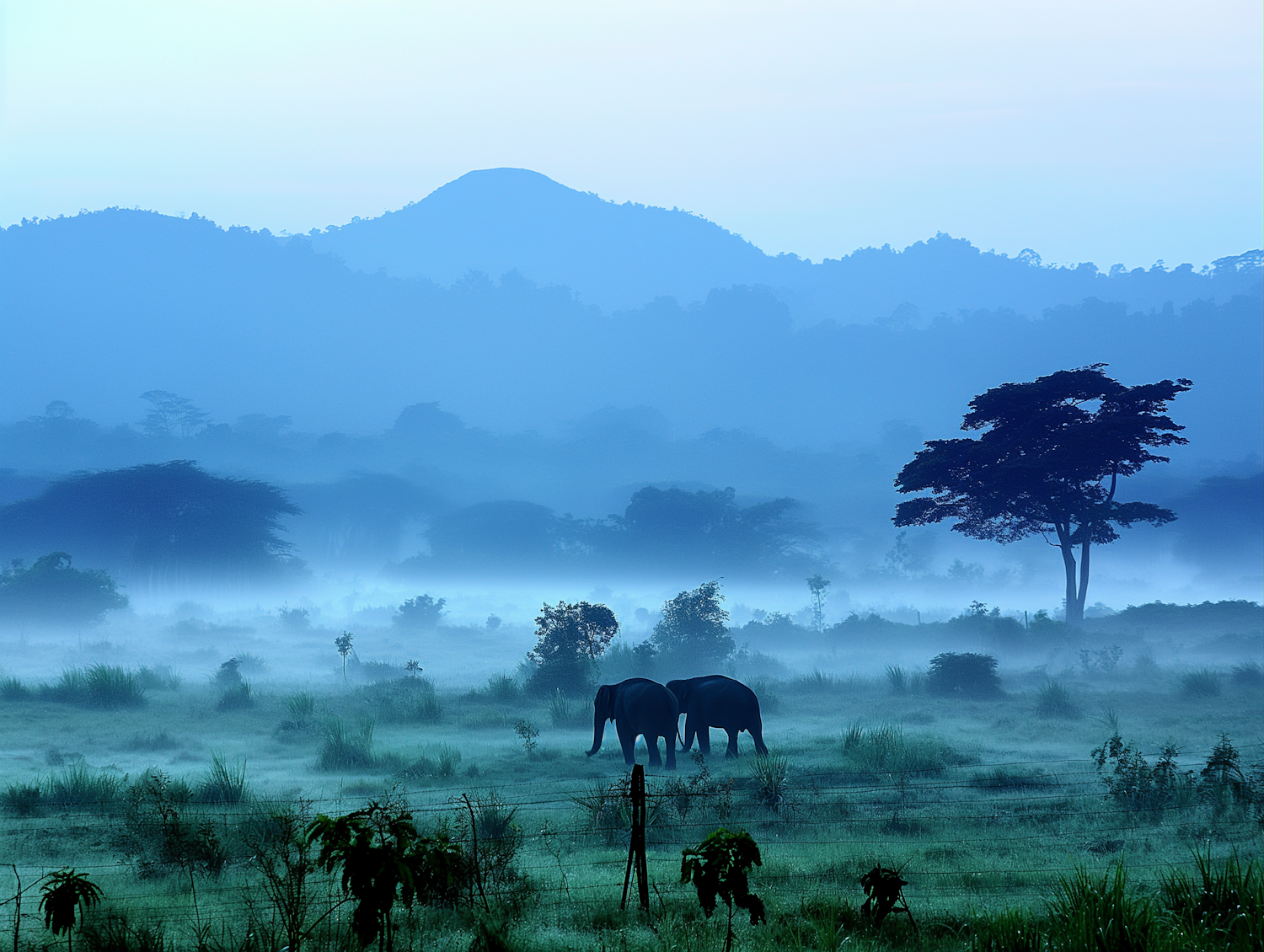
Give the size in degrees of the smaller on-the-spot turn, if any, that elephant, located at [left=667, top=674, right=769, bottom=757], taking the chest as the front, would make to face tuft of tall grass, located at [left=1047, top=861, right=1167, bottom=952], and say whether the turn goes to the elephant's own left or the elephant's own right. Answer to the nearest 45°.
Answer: approximately 90° to the elephant's own left

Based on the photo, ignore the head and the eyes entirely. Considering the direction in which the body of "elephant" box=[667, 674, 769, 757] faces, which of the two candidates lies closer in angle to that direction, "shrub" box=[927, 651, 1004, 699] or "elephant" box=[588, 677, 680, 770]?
the elephant

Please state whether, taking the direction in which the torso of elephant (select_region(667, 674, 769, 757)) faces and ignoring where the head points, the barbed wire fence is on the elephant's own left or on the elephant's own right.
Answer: on the elephant's own left

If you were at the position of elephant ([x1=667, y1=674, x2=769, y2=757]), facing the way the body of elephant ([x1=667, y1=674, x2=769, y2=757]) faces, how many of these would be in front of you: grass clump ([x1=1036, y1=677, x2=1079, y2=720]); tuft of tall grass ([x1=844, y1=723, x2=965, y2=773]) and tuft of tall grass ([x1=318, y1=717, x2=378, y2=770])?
1

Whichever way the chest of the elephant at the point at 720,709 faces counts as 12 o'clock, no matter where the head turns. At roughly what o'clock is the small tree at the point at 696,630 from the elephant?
The small tree is roughly at 3 o'clock from the elephant.

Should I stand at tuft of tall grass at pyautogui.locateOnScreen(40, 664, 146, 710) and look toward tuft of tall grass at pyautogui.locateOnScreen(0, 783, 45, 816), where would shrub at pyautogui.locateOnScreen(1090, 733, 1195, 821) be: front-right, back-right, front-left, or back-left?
front-left

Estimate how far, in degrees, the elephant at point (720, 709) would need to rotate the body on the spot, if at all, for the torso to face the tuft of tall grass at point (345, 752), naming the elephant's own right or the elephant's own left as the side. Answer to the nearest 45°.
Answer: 0° — it already faces it

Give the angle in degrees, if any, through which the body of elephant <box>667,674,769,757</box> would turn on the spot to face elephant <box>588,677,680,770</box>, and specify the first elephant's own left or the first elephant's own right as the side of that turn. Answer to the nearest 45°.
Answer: approximately 45° to the first elephant's own left

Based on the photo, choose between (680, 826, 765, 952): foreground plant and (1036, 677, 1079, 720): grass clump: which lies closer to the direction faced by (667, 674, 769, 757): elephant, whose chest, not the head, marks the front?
the foreground plant

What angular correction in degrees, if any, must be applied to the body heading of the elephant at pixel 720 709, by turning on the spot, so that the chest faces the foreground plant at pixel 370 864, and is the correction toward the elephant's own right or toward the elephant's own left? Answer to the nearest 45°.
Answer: approximately 90° to the elephant's own left

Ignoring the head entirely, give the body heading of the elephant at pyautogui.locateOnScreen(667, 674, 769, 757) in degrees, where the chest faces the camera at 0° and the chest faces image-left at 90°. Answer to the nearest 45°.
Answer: approximately 90°

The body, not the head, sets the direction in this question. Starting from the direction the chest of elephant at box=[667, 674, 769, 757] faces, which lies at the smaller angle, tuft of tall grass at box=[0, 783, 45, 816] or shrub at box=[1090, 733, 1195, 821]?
the tuft of tall grass

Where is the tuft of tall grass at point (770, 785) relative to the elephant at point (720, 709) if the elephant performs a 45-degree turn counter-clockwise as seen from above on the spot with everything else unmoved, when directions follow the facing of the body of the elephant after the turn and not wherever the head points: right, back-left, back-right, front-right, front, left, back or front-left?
front-left

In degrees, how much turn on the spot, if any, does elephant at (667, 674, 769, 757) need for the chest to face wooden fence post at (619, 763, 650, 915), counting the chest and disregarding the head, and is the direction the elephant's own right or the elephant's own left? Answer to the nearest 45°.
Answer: approximately 90° to the elephant's own left
